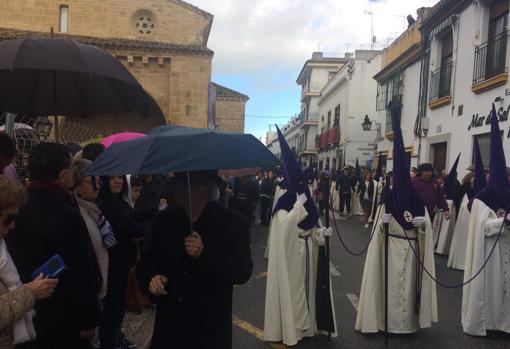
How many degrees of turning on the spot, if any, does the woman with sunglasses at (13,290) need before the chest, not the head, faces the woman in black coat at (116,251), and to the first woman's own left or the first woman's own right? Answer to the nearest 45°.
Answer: approximately 45° to the first woman's own left

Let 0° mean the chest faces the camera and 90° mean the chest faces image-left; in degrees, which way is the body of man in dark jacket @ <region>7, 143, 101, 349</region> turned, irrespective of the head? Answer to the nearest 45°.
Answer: approximately 225°

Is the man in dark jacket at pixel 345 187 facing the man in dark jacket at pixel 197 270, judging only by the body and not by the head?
yes

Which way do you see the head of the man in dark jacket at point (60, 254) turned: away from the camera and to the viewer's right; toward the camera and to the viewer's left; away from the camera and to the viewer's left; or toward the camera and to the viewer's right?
away from the camera and to the viewer's right

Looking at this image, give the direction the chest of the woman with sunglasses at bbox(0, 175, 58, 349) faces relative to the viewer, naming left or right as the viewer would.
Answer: facing to the right of the viewer

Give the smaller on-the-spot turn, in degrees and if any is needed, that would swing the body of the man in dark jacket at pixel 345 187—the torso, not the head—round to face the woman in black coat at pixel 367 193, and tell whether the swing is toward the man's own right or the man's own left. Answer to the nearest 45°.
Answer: approximately 45° to the man's own left

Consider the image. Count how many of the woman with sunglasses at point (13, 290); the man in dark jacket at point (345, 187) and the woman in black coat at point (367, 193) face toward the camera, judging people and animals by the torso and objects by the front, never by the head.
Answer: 2

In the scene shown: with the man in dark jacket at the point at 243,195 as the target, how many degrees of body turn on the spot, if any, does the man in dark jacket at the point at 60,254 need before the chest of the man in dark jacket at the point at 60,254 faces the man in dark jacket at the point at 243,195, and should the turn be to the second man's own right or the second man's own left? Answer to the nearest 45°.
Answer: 0° — they already face them

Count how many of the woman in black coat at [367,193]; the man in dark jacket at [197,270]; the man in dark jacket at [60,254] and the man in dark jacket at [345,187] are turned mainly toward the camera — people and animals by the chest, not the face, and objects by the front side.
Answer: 3

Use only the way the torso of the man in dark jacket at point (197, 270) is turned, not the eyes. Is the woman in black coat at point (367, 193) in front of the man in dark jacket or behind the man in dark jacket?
behind

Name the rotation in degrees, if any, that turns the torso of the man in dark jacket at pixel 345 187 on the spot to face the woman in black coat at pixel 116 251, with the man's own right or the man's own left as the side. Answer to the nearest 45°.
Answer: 0° — they already face them
